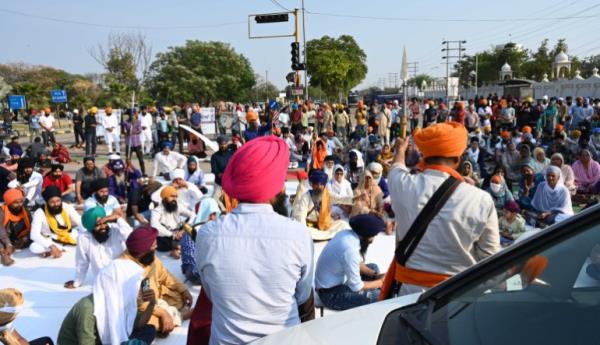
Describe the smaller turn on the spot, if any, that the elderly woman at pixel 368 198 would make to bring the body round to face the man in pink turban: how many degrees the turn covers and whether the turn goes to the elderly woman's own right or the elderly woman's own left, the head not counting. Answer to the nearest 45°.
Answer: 0° — they already face them

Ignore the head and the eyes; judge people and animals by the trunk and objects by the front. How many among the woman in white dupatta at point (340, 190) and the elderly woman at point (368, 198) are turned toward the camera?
2

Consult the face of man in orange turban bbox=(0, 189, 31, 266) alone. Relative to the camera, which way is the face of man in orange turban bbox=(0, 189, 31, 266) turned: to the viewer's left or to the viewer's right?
to the viewer's right

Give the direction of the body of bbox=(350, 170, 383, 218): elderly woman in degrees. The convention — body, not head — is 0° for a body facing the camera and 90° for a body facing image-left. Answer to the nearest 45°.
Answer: approximately 0°

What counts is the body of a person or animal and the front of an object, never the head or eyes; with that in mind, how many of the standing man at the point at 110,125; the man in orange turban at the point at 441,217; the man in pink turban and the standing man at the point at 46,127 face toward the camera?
2

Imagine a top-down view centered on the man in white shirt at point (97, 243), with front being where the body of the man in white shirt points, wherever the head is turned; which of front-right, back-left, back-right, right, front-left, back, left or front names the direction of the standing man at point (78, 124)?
back-left

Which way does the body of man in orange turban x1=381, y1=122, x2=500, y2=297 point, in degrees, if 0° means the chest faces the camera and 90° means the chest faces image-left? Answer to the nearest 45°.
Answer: approximately 180°

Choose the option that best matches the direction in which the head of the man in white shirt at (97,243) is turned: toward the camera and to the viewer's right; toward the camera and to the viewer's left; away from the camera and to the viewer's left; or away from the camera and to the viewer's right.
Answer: toward the camera and to the viewer's right

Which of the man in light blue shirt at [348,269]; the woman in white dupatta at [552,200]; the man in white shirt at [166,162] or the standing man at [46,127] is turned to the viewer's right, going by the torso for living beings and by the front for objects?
the man in light blue shirt at [348,269]

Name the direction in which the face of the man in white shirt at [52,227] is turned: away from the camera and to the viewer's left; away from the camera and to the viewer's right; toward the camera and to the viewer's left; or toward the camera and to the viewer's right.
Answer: toward the camera and to the viewer's right

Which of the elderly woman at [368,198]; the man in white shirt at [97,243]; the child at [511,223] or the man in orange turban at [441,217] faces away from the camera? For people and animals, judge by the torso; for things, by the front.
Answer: the man in orange turban

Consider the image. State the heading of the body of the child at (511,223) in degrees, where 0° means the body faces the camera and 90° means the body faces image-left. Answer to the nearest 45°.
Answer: approximately 45°
